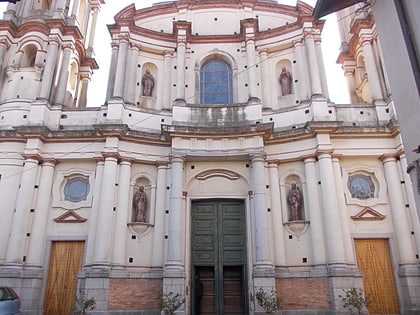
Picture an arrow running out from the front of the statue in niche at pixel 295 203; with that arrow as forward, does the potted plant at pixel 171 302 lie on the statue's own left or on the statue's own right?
on the statue's own right

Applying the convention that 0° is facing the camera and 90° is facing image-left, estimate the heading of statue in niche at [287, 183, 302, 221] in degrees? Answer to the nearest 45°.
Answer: approximately 0°

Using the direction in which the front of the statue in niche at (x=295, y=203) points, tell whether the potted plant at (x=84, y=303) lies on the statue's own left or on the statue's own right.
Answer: on the statue's own right

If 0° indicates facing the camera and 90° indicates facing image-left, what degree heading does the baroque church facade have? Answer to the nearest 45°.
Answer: approximately 0°
